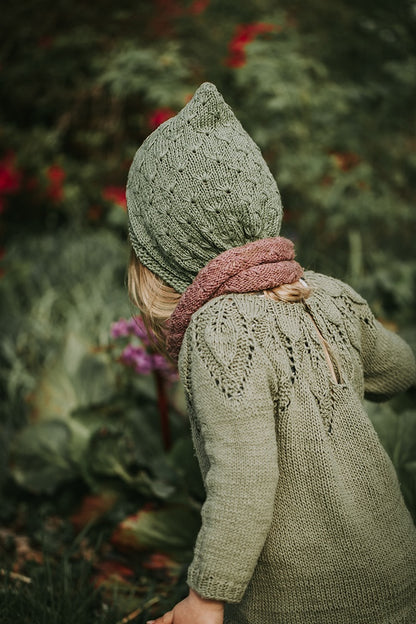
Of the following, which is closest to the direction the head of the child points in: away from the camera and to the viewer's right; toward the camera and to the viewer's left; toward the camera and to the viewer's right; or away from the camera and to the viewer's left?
away from the camera and to the viewer's left

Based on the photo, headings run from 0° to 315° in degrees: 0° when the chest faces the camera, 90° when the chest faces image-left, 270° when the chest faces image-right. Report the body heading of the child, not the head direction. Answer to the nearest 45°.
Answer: approximately 135°
